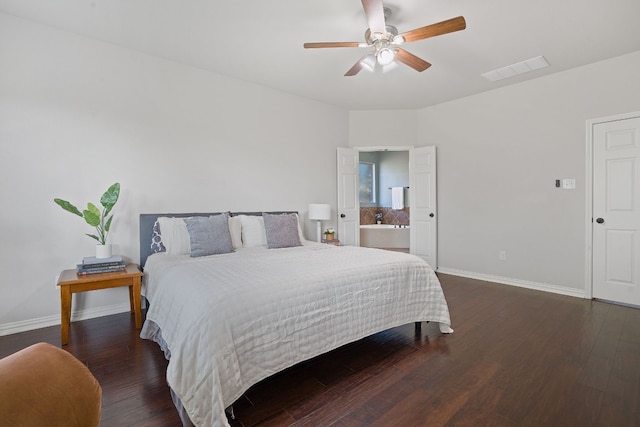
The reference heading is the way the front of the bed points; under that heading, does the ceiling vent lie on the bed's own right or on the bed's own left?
on the bed's own left

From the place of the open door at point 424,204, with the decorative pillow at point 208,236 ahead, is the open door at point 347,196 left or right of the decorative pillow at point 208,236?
right

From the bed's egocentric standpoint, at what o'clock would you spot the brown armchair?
The brown armchair is roughly at 2 o'clock from the bed.

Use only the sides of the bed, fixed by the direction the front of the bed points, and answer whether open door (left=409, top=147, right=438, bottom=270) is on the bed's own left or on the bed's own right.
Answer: on the bed's own left

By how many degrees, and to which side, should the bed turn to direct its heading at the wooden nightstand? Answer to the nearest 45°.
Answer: approximately 180°

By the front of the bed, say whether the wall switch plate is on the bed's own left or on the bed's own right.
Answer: on the bed's own left

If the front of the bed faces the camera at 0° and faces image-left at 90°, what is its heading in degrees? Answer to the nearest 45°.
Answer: approximately 315°
